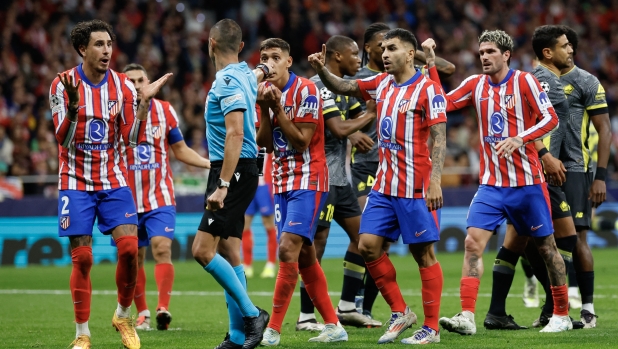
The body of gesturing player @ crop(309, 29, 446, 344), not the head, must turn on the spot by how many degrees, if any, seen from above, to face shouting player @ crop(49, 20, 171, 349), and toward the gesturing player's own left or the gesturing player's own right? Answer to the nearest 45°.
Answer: approximately 45° to the gesturing player's own right

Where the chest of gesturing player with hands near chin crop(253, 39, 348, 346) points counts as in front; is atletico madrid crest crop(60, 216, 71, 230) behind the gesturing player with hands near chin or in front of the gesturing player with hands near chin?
in front

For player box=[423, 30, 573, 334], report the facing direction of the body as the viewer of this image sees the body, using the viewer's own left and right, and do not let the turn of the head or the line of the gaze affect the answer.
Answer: facing the viewer and to the left of the viewer

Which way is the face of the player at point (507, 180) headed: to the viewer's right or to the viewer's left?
to the viewer's left

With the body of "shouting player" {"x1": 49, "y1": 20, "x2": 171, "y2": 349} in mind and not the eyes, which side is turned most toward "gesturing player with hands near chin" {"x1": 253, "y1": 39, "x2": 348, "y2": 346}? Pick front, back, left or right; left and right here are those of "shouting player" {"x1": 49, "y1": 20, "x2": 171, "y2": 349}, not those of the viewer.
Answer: left

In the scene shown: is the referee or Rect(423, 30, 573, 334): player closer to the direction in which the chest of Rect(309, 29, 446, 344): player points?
the referee

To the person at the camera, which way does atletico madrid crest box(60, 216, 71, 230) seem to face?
facing the viewer

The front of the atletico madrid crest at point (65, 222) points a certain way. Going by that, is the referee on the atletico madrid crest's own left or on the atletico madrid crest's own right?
on the atletico madrid crest's own left

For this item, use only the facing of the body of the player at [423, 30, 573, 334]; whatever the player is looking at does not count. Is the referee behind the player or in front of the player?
in front

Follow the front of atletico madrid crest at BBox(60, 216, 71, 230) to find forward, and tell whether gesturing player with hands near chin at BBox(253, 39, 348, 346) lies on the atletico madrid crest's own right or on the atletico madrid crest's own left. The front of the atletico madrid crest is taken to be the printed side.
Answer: on the atletico madrid crest's own left

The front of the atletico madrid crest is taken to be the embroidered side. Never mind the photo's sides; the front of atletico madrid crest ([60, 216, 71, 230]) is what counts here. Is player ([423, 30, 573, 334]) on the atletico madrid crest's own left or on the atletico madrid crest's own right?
on the atletico madrid crest's own left

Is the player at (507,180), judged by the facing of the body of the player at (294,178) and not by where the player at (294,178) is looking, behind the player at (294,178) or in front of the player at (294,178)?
behind

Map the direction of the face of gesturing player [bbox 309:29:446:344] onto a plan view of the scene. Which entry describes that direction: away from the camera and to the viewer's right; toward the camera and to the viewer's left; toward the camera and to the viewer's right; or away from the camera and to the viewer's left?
toward the camera and to the viewer's left
